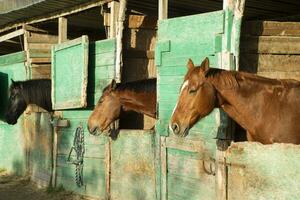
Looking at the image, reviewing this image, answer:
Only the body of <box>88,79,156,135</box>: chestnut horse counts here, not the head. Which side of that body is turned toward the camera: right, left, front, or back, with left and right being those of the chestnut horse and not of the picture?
left

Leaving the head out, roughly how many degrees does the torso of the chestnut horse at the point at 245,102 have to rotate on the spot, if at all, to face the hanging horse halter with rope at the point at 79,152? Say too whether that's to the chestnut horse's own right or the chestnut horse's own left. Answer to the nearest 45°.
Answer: approximately 45° to the chestnut horse's own right

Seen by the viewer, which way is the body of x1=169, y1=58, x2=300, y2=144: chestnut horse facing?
to the viewer's left

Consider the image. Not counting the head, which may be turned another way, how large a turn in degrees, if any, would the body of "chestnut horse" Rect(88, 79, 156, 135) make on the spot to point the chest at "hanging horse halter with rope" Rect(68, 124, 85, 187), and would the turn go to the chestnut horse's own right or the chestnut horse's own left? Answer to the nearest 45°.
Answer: approximately 45° to the chestnut horse's own right

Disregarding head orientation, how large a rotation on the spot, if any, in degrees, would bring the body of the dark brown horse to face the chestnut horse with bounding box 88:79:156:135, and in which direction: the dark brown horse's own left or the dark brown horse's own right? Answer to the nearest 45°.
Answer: approximately 135° to the dark brown horse's own left

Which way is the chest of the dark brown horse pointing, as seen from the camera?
to the viewer's left

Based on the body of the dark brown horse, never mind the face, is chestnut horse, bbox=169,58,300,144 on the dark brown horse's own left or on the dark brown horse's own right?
on the dark brown horse's own left

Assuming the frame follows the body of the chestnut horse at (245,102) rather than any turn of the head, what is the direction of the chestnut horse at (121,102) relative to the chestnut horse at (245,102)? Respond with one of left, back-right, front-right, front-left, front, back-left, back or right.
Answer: front-right

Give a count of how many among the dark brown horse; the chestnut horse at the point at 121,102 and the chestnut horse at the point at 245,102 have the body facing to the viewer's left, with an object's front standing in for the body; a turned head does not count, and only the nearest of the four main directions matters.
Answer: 3
